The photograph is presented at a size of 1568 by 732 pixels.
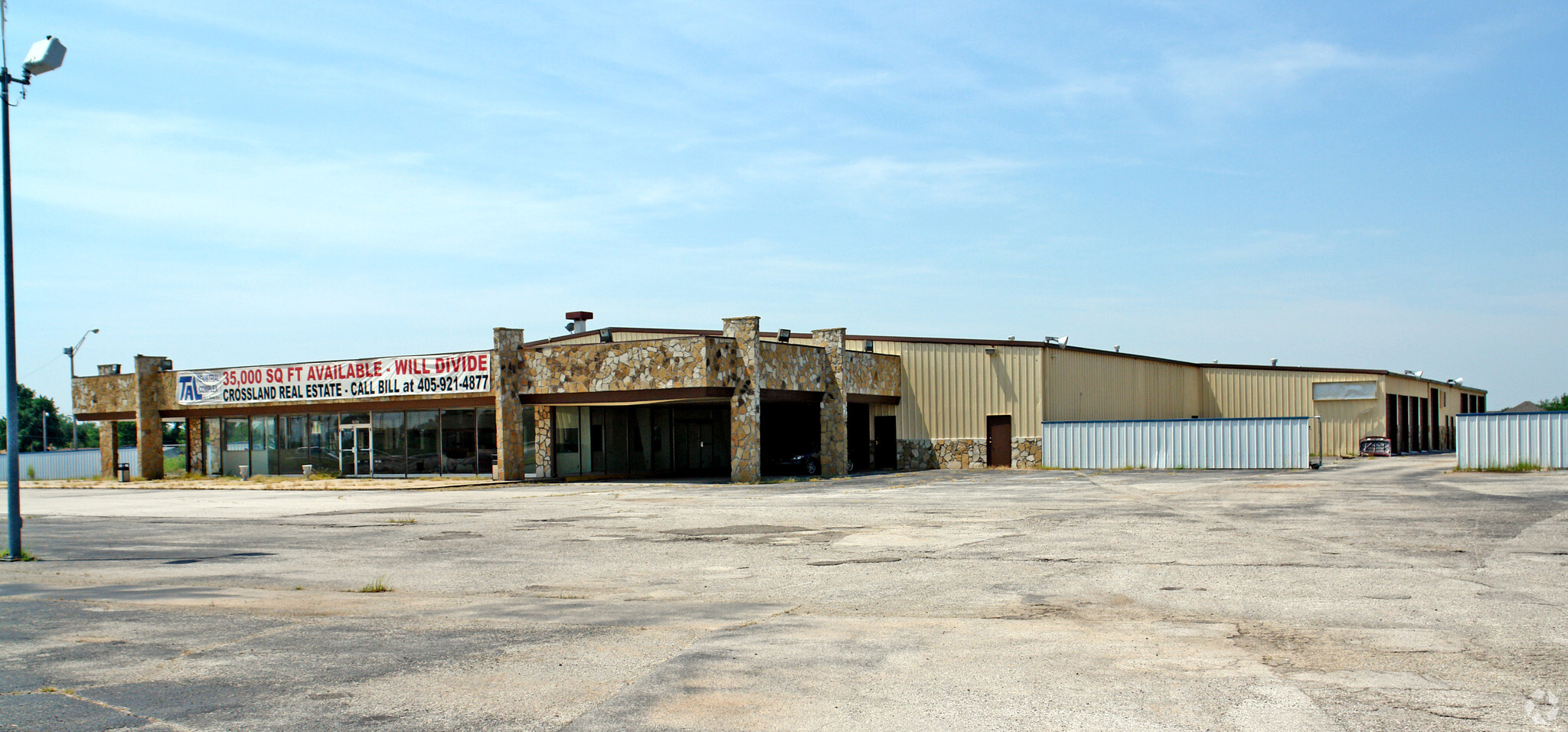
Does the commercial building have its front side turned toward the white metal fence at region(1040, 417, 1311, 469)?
no

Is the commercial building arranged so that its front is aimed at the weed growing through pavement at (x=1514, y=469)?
no

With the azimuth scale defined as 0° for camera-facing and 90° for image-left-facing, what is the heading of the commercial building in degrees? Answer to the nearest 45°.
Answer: approximately 45°

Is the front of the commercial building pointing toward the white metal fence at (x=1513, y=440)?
no
